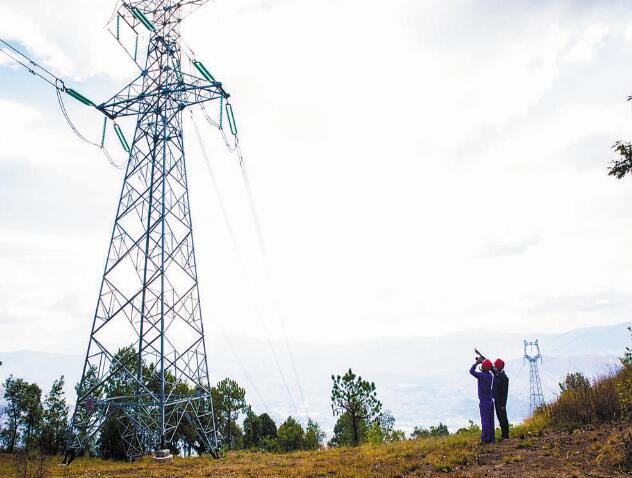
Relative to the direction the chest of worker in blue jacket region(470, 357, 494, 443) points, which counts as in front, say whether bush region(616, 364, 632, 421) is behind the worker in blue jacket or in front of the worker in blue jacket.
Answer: behind

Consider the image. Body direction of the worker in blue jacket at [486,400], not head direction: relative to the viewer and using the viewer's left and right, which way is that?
facing away from the viewer and to the left of the viewer

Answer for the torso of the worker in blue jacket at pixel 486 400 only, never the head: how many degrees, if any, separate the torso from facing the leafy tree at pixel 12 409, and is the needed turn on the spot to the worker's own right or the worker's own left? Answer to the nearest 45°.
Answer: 0° — they already face it
